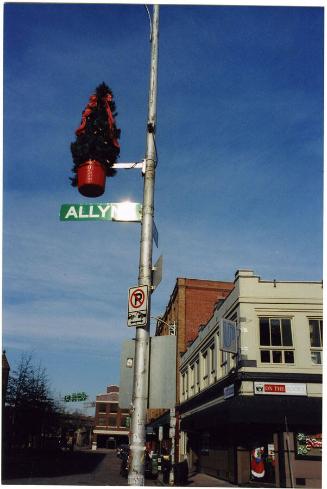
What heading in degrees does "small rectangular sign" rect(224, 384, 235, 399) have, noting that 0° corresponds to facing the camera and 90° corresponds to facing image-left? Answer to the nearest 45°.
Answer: approximately 45°

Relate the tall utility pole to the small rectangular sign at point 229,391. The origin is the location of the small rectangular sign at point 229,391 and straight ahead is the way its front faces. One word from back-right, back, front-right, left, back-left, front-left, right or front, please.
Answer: front-left

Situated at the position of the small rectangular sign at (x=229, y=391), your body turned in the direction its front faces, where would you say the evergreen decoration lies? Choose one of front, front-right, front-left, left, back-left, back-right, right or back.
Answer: front-left

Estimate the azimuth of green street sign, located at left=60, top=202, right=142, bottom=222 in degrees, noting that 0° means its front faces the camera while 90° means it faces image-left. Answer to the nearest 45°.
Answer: approximately 0°

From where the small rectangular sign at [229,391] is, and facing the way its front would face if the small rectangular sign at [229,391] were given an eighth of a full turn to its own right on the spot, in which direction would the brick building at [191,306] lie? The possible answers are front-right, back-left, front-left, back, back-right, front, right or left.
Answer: right

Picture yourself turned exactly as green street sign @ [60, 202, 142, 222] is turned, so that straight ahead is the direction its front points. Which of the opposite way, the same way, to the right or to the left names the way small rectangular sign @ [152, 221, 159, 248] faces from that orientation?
to the left

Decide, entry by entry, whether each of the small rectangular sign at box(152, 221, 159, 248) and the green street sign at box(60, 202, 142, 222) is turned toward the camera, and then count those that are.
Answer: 1

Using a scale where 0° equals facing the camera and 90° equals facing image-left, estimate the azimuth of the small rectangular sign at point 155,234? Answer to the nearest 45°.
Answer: approximately 270°

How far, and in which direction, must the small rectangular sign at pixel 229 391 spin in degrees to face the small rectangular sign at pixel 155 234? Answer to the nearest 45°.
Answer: approximately 45° to its left

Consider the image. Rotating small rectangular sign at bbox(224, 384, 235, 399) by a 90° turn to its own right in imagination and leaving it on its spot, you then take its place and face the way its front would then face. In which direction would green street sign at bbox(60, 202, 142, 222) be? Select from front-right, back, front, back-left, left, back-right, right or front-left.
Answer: back-left
